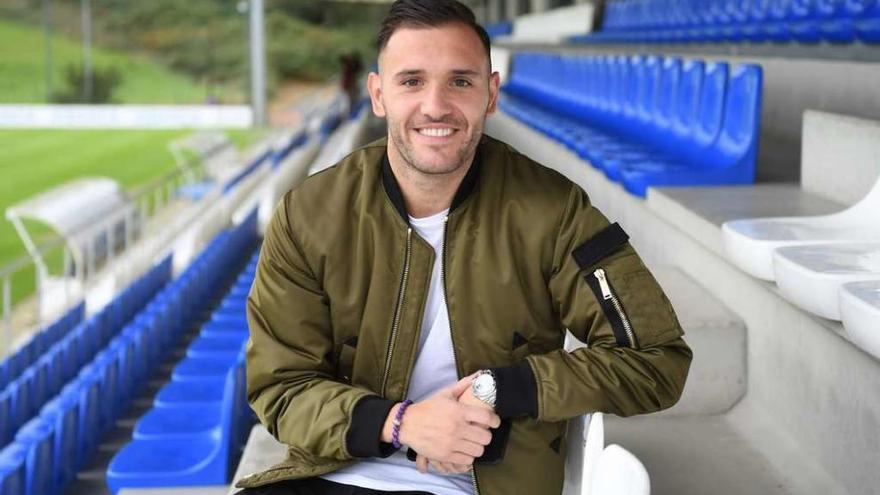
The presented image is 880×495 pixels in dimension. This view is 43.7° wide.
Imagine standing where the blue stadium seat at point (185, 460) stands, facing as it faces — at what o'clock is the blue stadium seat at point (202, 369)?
the blue stadium seat at point (202, 369) is roughly at 3 o'clock from the blue stadium seat at point (185, 460).

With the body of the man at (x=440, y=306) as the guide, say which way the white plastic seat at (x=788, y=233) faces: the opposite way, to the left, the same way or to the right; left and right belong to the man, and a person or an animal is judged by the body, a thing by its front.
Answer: to the right

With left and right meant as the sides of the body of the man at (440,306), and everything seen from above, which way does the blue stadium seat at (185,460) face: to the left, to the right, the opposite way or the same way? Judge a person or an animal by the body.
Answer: to the right

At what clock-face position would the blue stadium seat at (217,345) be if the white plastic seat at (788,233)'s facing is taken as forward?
The blue stadium seat is roughly at 1 o'clock from the white plastic seat.

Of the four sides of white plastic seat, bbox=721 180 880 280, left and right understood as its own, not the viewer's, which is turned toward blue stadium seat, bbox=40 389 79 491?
front

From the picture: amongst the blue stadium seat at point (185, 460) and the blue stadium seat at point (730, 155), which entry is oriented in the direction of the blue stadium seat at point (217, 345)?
the blue stadium seat at point (730, 155)

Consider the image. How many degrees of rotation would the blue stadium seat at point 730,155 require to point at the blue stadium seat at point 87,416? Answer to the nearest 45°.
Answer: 0° — it already faces it

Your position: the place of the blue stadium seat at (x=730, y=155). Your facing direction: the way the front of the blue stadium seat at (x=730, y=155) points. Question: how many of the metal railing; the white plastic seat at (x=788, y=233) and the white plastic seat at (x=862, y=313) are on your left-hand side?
2

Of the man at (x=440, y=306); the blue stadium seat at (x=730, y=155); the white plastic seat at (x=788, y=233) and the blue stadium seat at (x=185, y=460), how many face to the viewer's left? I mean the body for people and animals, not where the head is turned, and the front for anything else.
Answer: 3

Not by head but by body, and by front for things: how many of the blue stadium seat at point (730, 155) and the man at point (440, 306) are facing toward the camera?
1

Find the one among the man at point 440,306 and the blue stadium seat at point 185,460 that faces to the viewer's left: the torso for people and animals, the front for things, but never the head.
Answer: the blue stadium seat

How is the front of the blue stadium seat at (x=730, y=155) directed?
to the viewer's left

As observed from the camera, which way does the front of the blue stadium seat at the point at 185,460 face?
facing to the left of the viewer

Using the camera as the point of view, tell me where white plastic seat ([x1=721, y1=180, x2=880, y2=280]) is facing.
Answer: facing to the left of the viewer

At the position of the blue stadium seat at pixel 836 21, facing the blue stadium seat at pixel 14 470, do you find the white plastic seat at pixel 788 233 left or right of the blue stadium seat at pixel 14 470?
left

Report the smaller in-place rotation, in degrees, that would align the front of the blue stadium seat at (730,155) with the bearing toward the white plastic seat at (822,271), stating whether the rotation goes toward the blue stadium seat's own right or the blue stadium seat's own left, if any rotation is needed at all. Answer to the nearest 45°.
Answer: approximately 90° to the blue stadium seat's own left

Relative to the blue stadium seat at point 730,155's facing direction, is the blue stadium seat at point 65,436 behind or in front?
in front
